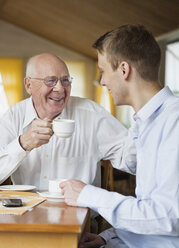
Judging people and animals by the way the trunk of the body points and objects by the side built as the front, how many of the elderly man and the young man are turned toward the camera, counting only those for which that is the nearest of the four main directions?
1

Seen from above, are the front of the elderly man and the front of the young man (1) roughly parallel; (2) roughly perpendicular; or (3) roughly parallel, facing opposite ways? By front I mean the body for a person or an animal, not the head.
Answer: roughly perpendicular

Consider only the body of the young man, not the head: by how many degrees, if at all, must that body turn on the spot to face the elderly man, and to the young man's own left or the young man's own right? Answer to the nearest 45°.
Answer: approximately 45° to the young man's own right

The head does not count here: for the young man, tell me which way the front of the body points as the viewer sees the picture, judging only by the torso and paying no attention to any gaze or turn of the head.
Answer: to the viewer's left

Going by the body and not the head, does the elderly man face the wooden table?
yes

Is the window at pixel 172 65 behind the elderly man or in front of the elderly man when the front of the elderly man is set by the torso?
behind
